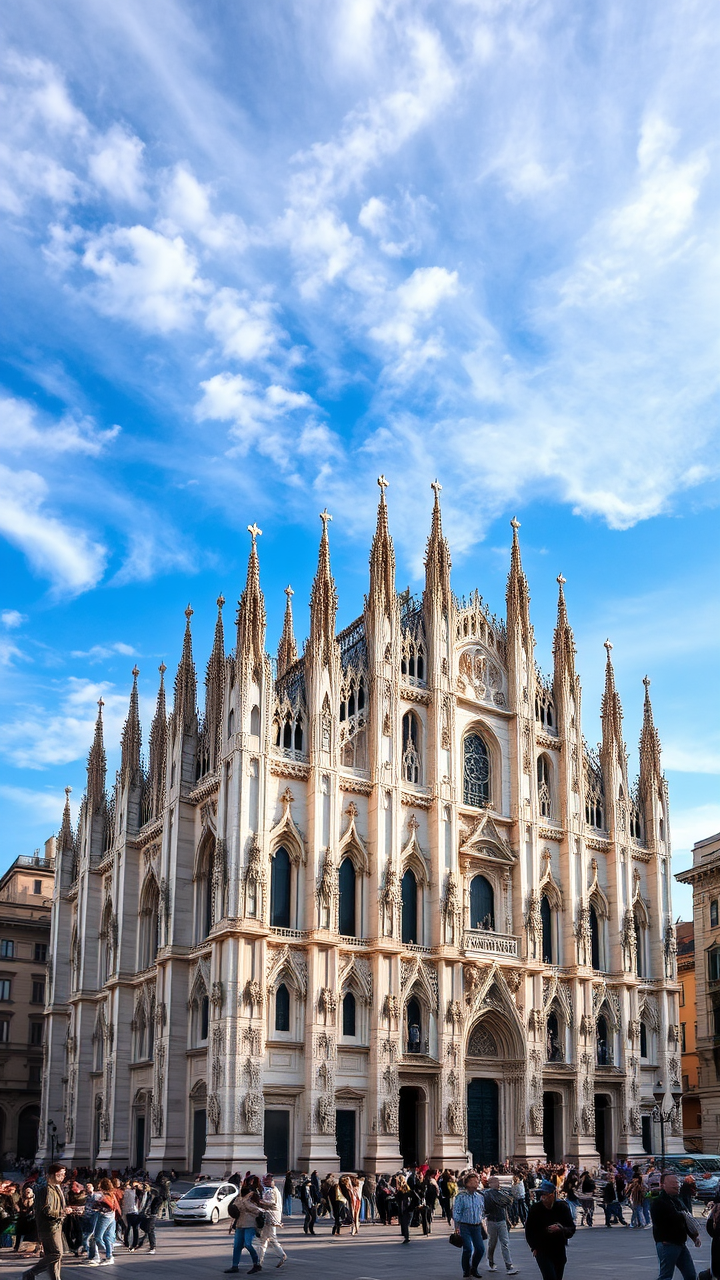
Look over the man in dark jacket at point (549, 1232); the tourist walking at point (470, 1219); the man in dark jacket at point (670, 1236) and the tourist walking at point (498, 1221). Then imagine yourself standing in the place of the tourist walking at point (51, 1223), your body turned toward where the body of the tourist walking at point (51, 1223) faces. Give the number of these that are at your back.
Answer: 0

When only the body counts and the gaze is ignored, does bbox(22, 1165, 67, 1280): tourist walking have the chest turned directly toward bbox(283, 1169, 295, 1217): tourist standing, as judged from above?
no

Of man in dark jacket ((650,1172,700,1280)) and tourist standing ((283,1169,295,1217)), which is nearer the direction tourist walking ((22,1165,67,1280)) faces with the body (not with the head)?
the man in dark jacket

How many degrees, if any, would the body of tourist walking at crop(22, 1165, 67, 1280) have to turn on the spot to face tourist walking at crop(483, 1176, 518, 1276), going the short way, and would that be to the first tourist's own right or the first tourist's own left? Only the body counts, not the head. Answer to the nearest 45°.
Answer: approximately 45° to the first tourist's own left

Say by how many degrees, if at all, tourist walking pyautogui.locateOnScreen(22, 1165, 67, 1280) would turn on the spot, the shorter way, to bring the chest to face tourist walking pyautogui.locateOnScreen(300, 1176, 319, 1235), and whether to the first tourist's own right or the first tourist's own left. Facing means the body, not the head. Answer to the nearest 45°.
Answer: approximately 90° to the first tourist's own left

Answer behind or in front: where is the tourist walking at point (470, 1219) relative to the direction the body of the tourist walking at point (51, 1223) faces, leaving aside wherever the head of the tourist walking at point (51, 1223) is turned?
in front

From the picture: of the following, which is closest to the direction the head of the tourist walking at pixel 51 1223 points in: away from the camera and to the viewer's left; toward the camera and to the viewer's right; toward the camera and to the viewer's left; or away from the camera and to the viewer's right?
toward the camera and to the viewer's right

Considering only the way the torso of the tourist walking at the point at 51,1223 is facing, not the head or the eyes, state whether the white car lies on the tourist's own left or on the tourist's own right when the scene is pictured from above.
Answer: on the tourist's own left

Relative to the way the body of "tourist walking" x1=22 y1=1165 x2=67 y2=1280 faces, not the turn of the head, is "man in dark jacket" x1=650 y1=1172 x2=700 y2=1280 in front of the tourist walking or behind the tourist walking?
in front

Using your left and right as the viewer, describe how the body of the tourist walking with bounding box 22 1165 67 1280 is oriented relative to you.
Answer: facing to the right of the viewer
